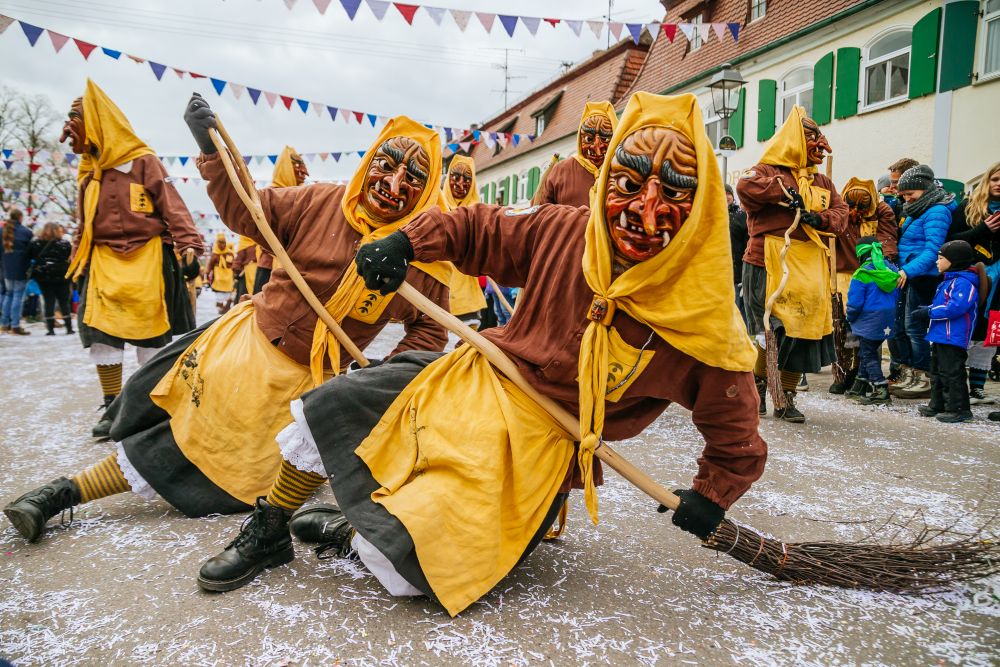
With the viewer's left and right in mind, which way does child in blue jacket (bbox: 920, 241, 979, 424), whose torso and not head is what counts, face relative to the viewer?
facing to the left of the viewer

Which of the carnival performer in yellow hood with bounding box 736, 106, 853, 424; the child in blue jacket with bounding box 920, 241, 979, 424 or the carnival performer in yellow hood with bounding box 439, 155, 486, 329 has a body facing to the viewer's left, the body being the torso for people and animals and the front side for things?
the child in blue jacket

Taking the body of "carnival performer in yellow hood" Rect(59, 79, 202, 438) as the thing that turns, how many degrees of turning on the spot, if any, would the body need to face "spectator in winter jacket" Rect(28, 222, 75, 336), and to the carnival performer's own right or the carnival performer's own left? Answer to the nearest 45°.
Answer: approximately 135° to the carnival performer's own right

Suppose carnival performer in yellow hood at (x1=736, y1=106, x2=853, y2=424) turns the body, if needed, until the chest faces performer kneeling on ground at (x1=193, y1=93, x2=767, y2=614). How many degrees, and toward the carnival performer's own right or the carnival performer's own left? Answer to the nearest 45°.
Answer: approximately 45° to the carnival performer's own right

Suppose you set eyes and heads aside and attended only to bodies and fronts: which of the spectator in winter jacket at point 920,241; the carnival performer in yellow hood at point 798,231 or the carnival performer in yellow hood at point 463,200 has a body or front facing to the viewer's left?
the spectator in winter jacket

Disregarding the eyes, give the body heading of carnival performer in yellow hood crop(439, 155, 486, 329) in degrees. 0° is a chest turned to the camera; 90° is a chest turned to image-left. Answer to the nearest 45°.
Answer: approximately 0°

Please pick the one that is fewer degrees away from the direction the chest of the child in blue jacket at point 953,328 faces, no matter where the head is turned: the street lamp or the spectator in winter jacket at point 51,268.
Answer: the spectator in winter jacket

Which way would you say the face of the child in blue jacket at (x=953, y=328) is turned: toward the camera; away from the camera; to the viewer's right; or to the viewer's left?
to the viewer's left

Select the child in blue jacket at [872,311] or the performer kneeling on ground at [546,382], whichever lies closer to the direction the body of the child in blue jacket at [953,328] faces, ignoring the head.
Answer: the child in blue jacket
